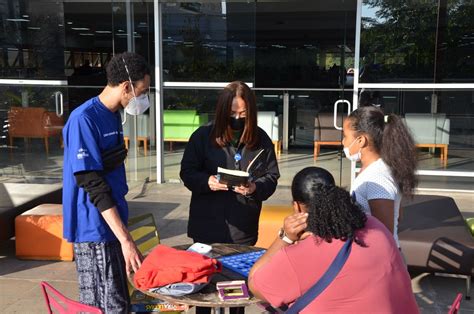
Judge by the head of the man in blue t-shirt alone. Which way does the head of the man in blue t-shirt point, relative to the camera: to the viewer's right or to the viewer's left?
to the viewer's right

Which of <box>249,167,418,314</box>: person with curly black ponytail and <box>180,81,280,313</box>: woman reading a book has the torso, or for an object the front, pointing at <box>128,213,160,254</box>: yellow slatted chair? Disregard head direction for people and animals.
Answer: the person with curly black ponytail

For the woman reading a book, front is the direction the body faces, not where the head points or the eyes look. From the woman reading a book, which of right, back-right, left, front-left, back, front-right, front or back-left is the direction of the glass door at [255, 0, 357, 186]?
back

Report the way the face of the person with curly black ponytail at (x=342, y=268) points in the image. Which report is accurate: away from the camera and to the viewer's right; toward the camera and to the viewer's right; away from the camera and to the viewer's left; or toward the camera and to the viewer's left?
away from the camera and to the viewer's left

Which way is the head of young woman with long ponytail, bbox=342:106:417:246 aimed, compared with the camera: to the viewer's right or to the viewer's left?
to the viewer's left

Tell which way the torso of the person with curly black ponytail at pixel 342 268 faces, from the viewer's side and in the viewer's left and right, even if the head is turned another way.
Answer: facing away from the viewer and to the left of the viewer

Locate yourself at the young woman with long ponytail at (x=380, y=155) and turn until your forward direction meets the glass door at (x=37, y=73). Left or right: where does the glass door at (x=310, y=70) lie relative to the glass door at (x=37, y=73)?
right

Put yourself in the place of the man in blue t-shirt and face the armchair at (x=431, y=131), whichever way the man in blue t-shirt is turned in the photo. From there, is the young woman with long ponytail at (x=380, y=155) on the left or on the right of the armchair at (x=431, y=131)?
right

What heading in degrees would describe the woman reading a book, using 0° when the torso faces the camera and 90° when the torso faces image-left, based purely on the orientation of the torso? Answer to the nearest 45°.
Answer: approximately 0°

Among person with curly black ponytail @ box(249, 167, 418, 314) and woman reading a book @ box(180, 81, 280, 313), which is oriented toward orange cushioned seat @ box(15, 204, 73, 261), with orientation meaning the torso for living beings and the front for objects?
the person with curly black ponytail

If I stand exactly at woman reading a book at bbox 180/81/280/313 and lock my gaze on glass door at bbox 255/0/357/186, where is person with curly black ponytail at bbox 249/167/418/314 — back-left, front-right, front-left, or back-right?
back-right

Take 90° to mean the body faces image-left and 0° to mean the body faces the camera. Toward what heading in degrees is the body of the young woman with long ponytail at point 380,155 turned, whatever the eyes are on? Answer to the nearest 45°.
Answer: approximately 90°
